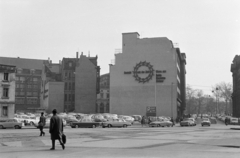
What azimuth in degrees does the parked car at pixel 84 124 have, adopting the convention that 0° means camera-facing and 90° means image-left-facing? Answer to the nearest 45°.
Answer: approximately 90°

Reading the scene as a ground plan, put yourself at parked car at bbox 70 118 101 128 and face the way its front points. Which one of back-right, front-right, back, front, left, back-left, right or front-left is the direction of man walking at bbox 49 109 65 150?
left
